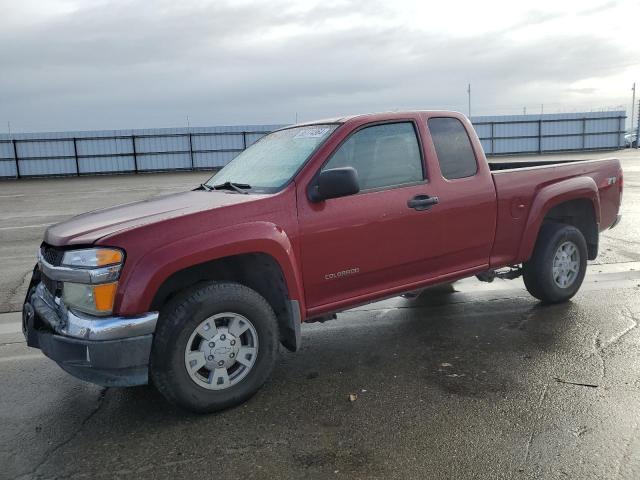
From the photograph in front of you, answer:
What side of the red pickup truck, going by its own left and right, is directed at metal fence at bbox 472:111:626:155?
back

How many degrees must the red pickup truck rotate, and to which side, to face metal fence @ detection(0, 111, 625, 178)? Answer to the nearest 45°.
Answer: approximately 135° to its right

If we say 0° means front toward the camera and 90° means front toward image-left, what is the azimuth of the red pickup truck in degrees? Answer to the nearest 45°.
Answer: approximately 45°
